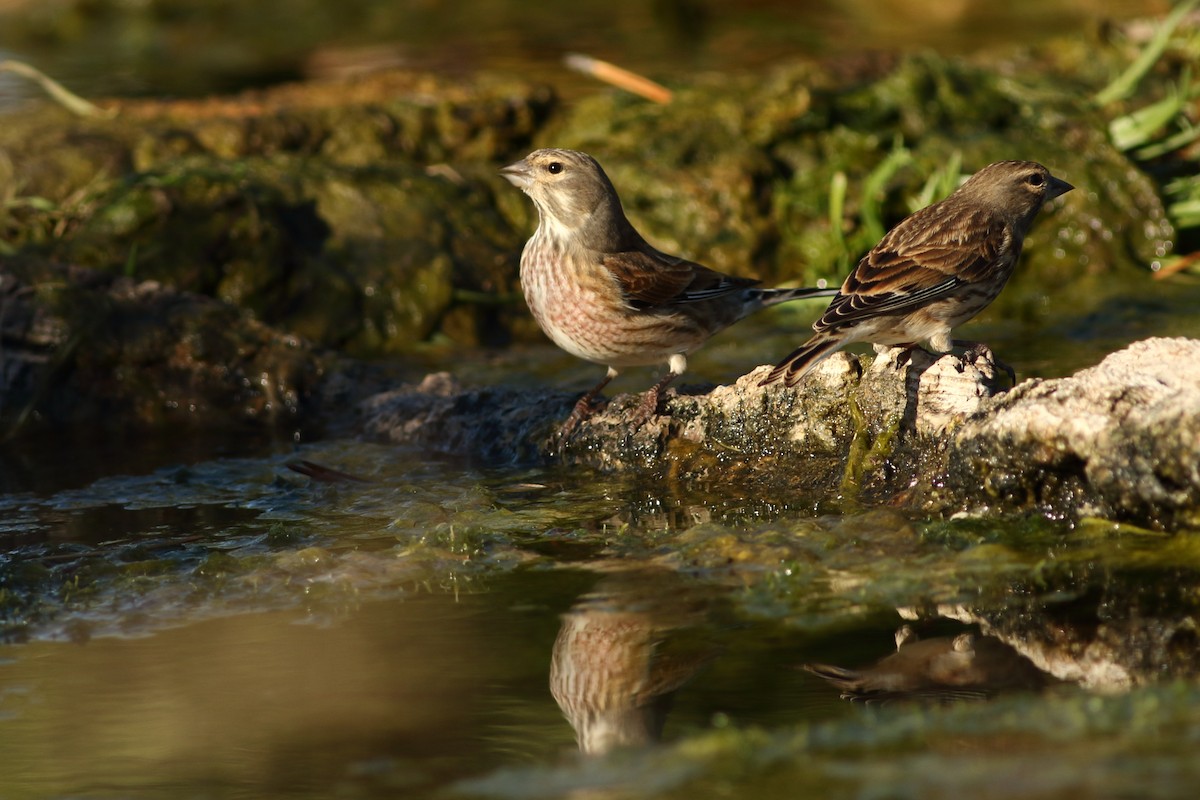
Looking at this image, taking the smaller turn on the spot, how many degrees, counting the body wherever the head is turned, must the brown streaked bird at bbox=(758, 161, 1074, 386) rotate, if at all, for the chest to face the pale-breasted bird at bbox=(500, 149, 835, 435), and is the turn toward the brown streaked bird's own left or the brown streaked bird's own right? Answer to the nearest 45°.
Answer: approximately 180°

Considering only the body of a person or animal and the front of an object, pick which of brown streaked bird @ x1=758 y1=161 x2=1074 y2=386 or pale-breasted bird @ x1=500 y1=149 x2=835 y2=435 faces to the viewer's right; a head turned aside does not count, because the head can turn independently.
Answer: the brown streaked bird

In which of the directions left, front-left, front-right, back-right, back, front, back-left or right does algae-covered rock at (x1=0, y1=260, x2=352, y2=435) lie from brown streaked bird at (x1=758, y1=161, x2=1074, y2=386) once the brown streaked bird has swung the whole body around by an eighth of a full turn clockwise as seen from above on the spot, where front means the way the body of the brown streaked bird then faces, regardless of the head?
back-right

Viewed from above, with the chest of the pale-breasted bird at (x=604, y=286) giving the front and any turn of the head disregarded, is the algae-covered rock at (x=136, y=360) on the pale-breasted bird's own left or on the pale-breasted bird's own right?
on the pale-breasted bird's own right

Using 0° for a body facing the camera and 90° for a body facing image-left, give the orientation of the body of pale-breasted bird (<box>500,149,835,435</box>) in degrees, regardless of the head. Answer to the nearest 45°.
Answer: approximately 45°

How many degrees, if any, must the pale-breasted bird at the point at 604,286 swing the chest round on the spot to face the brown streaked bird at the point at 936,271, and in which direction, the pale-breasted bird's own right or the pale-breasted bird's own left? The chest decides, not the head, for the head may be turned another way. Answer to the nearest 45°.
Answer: approximately 135° to the pale-breasted bird's own left

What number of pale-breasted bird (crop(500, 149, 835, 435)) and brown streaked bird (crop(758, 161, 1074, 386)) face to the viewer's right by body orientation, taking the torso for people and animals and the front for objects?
1

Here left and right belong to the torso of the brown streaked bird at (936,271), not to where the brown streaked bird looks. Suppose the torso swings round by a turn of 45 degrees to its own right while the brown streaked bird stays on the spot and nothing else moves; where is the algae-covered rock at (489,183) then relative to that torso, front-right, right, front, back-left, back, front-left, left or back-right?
back

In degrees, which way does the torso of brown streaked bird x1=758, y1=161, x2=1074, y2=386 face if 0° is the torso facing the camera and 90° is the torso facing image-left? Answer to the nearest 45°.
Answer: approximately 270°
